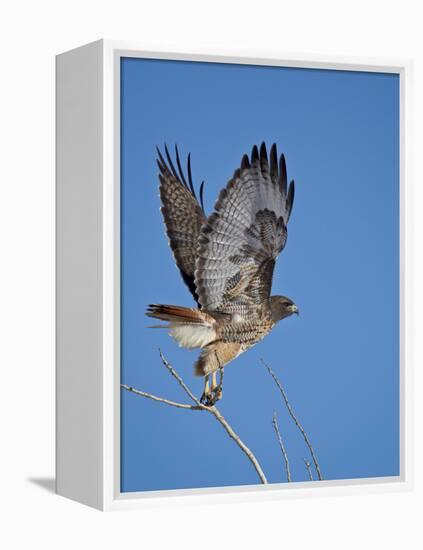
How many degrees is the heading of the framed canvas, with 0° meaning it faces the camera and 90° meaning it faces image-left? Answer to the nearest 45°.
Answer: approximately 315°
